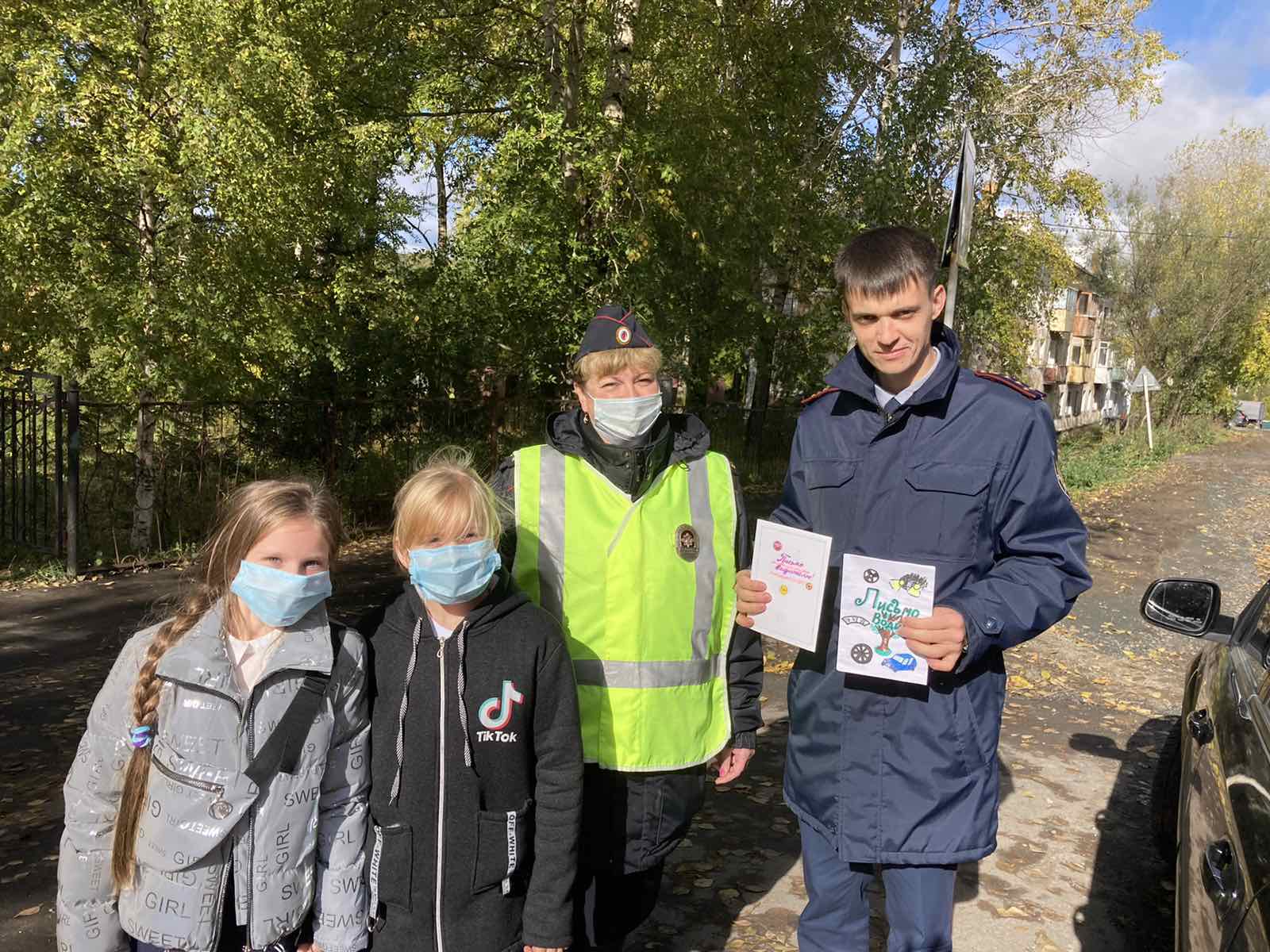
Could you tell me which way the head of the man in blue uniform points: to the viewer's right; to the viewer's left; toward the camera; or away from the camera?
toward the camera

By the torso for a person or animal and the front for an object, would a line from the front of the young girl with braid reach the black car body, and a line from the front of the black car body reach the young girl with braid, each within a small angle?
no

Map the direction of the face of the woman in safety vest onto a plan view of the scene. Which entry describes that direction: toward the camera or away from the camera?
toward the camera

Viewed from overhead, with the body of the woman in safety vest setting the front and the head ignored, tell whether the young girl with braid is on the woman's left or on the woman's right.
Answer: on the woman's right

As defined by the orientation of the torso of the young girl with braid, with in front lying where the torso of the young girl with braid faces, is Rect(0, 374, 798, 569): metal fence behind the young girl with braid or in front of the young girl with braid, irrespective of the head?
behind

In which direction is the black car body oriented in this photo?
away from the camera

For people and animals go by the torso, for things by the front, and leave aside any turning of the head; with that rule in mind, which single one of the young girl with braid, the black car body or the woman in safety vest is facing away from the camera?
the black car body

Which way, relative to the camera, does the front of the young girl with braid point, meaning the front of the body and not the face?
toward the camera

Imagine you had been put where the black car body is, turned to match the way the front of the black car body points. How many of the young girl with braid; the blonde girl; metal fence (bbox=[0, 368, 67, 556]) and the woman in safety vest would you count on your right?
0

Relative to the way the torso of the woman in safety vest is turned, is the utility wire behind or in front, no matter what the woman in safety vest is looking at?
behind

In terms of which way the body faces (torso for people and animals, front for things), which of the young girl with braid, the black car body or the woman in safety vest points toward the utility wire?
the black car body

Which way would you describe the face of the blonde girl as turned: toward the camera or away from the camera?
toward the camera

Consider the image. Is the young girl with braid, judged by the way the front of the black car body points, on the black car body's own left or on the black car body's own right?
on the black car body's own left

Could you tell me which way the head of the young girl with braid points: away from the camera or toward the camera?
toward the camera

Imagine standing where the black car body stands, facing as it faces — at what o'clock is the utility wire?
The utility wire is roughly at 12 o'clock from the black car body.

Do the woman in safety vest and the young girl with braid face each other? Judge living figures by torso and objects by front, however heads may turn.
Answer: no

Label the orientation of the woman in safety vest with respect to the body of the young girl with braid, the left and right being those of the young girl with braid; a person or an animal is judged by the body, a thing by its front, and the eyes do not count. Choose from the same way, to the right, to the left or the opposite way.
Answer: the same way
